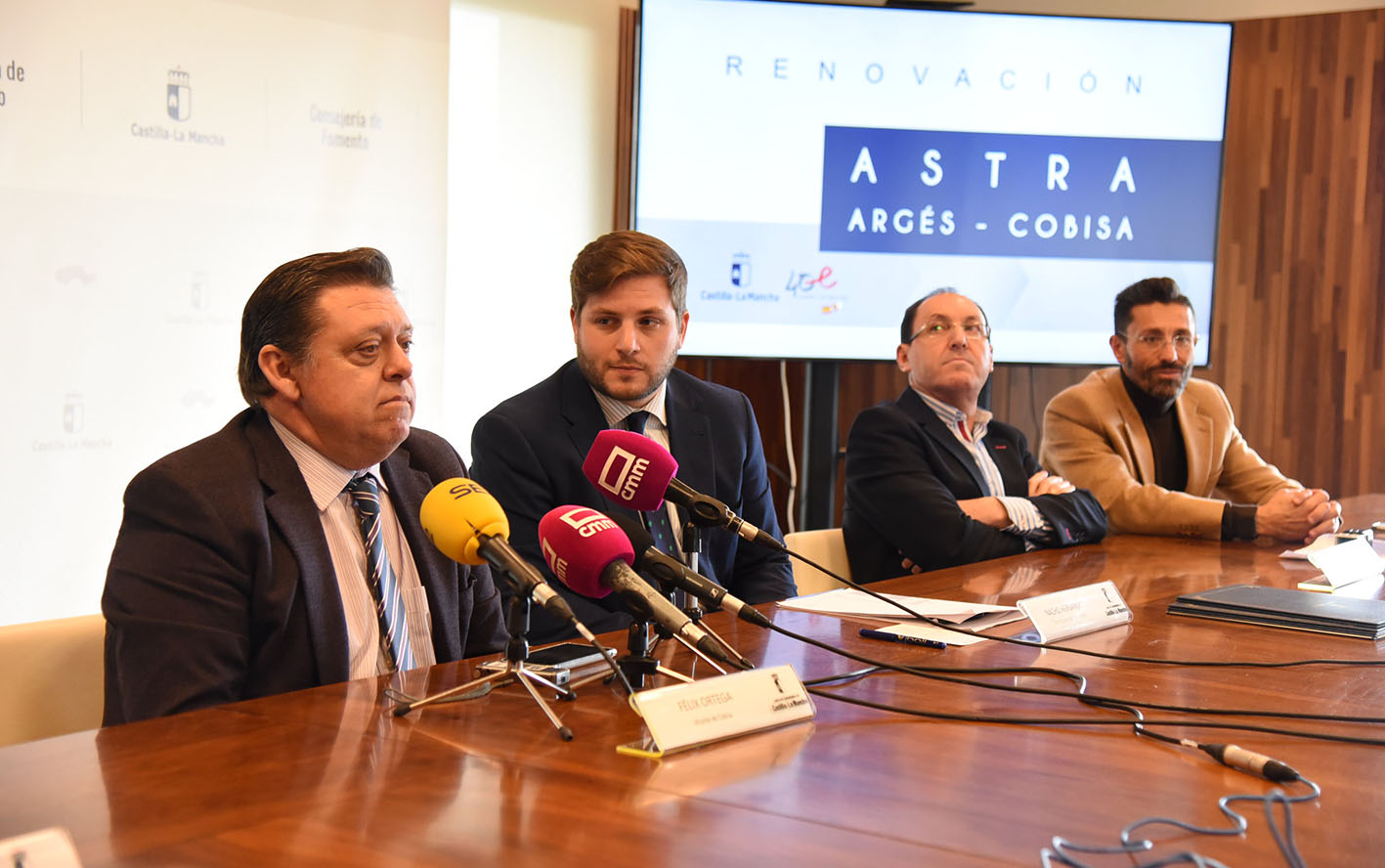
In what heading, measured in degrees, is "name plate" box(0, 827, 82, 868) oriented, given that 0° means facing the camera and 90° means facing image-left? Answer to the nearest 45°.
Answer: approximately 315°

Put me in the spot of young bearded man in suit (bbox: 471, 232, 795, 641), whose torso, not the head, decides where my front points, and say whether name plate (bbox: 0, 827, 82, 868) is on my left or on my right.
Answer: on my right

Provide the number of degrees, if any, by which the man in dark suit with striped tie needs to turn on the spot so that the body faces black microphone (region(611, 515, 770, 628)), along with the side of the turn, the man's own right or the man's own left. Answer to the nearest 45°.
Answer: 0° — they already face it

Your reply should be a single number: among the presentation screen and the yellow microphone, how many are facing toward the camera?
1

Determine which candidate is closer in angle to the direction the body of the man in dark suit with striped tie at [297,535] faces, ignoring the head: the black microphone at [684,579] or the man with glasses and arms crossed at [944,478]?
the black microphone

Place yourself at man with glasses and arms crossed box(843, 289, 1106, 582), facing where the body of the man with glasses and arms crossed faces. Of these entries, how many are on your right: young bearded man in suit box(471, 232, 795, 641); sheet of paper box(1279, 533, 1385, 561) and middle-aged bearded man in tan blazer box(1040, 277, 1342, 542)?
1

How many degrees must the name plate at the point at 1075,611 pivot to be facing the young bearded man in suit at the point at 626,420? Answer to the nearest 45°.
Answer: approximately 180°

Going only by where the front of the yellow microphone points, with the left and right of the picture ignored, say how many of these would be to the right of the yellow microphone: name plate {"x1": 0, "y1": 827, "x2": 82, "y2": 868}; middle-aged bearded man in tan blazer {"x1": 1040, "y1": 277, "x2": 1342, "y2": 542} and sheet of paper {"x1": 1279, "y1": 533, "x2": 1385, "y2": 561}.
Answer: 2

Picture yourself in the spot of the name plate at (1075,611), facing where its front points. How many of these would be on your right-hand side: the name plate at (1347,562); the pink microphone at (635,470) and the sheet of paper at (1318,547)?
1

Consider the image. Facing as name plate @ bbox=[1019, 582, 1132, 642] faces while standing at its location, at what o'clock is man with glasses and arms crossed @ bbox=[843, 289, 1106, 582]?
The man with glasses and arms crossed is roughly at 7 o'clock from the name plate.

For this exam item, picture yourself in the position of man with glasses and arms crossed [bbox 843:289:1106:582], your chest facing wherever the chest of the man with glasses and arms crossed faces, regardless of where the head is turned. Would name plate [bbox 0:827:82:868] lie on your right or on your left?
on your right

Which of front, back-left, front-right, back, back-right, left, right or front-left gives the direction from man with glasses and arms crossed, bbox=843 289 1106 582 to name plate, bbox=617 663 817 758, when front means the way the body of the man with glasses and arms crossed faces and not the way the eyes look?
front-right
